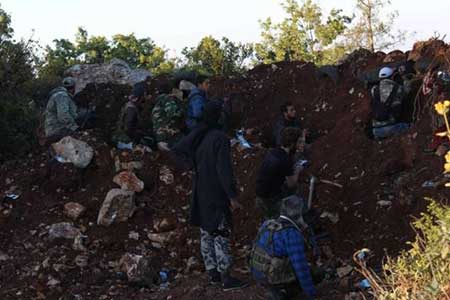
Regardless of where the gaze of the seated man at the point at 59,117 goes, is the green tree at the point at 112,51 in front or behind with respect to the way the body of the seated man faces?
in front

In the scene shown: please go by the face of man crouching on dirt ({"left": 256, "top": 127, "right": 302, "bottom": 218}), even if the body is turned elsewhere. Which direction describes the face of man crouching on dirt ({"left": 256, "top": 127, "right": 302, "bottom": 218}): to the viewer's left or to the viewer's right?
to the viewer's right

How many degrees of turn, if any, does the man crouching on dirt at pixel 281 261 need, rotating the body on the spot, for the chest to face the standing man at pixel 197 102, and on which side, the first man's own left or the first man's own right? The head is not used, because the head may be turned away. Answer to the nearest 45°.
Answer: approximately 45° to the first man's own left

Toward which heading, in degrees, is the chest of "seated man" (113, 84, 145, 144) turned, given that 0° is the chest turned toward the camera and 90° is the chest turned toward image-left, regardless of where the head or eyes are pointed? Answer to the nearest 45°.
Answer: approximately 225°

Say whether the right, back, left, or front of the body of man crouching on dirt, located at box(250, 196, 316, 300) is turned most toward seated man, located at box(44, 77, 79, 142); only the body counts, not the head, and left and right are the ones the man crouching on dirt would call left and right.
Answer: left

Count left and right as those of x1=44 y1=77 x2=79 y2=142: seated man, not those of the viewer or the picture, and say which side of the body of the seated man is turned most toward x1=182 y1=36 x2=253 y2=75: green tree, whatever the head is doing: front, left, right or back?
front

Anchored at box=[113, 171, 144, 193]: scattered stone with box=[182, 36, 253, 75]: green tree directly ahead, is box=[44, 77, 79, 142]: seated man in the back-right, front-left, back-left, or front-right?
front-left

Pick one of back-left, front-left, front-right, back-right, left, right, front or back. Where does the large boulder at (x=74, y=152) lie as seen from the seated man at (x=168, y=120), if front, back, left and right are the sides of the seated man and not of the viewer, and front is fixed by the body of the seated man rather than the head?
back-left

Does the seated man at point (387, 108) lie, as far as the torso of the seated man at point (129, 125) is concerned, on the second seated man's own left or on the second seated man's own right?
on the second seated man's own right

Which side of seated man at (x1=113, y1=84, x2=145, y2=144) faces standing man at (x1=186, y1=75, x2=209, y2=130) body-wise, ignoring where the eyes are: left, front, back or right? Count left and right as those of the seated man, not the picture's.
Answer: front

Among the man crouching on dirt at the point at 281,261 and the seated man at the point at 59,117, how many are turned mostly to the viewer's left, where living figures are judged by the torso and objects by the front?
0

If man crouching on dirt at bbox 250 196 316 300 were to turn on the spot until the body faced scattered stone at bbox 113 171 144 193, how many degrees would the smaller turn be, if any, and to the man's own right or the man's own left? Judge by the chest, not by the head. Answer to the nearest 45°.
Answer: approximately 90° to the man's own left
